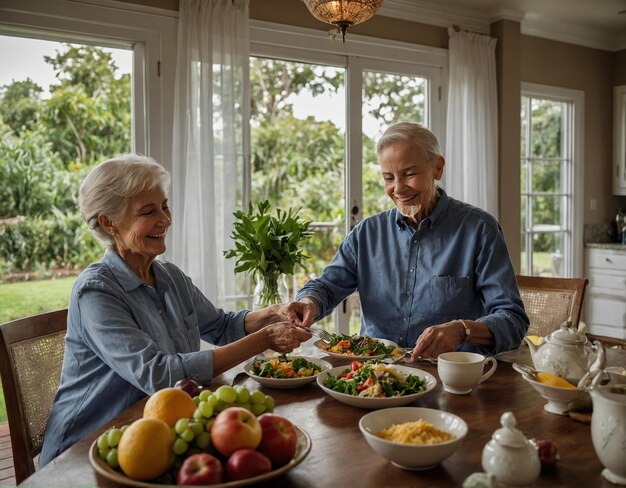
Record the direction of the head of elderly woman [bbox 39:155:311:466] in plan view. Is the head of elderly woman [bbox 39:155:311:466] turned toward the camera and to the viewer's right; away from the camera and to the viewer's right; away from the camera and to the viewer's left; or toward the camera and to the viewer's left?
toward the camera and to the viewer's right

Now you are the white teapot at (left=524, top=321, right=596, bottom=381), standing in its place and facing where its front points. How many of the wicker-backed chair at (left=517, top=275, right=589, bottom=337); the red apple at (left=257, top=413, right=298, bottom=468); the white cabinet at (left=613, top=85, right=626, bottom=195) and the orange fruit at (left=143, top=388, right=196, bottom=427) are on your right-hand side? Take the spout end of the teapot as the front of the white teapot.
2

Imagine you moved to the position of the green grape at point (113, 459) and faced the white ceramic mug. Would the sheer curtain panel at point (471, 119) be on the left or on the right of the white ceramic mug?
left

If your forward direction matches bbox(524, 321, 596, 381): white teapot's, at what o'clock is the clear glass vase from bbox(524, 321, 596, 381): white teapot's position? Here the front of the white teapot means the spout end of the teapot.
The clear glass vase is roughly at 1 o'clock from the white teapot.

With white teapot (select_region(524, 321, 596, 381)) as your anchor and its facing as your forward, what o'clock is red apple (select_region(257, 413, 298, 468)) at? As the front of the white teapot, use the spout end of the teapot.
The red apple is roughly at 10 o'clock from the white teapot.

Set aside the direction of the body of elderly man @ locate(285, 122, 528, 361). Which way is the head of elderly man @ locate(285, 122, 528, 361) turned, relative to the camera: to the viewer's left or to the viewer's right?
to the viewer's left

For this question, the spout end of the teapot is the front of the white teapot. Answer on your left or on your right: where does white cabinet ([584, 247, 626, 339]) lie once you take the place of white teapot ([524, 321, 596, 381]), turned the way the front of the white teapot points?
on your right

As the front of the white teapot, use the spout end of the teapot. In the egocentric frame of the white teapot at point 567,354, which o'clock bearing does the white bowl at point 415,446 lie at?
The white bowl is roughly at 10 o'clock from the white teapot.

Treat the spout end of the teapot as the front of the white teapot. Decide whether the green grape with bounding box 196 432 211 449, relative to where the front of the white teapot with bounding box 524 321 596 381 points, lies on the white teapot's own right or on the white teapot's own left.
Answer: on the white teapot's own left

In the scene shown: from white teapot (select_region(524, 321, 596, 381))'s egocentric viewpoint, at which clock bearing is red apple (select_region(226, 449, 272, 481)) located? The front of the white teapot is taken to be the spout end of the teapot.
The red apple is roughly at 10 o'clock from the white teapot.

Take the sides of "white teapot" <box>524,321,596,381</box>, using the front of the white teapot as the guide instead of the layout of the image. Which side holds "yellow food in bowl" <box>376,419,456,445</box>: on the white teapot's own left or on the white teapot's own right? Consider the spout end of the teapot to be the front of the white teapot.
on the white teapot's own left

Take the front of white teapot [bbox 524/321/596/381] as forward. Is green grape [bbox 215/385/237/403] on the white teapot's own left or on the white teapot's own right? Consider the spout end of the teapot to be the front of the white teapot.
on the white teapot's own left

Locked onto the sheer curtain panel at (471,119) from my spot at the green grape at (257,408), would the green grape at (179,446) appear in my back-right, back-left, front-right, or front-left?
back-left

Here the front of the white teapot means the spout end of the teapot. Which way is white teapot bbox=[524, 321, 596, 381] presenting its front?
to the viewer's left

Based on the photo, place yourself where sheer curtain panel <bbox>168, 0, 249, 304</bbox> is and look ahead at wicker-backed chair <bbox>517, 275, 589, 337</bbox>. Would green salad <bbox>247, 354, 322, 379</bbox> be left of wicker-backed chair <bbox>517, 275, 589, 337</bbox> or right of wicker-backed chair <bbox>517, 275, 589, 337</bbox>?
right

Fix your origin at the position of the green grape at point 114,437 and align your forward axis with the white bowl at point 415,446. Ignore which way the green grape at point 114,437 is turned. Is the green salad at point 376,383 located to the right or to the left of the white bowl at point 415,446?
left
